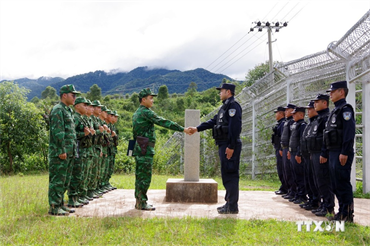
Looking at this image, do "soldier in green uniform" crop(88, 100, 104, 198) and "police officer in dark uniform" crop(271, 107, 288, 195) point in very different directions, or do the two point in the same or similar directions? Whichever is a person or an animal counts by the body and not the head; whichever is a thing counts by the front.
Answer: very different directions

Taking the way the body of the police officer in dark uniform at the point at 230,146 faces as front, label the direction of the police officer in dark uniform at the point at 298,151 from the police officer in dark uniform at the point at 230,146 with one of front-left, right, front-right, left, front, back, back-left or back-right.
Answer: back-right

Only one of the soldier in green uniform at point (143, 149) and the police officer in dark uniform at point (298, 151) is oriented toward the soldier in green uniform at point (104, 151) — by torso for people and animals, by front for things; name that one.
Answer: the police officer in dark uniform

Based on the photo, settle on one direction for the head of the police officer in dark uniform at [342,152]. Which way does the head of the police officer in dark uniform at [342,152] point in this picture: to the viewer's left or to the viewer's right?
to the viewer's left

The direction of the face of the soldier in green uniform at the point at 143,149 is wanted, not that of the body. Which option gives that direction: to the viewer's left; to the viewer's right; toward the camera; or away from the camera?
to the viewer's right

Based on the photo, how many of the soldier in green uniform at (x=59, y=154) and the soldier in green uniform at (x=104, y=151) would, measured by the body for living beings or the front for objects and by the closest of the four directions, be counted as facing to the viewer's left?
0

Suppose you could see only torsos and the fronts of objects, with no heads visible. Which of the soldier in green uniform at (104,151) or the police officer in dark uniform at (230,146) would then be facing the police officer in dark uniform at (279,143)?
the soldier in green uniform

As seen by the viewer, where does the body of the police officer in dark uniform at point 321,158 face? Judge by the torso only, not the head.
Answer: to the viewer's left

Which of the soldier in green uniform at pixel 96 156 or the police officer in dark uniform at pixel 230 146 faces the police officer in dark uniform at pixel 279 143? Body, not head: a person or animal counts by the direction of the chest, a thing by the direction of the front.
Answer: the soldier in green uniform

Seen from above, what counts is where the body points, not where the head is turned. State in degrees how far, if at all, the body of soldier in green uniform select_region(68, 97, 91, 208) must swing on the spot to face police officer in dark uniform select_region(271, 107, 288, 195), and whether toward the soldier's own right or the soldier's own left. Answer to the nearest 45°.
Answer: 0° — they already face them

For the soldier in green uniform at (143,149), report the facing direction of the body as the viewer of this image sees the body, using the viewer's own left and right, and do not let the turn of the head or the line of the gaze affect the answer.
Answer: facing to the right of the viewer

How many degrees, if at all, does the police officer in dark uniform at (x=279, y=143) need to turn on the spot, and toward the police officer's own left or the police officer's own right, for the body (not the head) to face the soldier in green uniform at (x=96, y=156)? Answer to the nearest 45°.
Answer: approximately 45° to the police officer's own left

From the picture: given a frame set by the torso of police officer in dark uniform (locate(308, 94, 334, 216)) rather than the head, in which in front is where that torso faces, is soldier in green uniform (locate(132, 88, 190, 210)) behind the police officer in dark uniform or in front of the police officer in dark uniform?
in front

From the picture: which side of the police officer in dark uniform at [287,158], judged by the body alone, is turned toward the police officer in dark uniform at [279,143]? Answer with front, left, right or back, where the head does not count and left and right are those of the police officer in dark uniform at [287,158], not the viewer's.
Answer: right

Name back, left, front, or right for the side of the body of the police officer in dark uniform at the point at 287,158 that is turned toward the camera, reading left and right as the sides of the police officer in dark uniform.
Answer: left

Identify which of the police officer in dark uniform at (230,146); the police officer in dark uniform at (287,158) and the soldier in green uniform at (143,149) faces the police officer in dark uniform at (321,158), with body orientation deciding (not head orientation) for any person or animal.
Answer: the soldier in green uniform

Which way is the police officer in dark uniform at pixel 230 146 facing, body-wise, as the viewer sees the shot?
to the viewer's left

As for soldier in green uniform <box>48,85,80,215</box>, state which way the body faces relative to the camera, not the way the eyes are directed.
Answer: to the viewer's right
